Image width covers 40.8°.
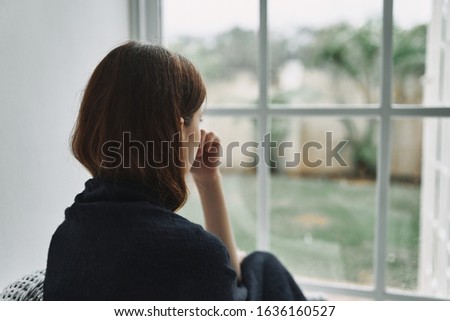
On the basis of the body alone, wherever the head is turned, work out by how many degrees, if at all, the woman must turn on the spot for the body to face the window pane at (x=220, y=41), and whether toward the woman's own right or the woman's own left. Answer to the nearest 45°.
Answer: approximately 45° to the woman's own left

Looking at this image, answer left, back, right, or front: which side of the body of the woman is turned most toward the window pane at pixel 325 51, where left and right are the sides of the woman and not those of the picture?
front

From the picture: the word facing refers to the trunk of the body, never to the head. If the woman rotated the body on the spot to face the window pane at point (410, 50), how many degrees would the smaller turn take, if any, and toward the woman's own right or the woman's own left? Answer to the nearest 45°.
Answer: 0° — they already face it

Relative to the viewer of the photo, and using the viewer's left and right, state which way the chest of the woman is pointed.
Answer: facing away from the viewer and to the right of the viewer

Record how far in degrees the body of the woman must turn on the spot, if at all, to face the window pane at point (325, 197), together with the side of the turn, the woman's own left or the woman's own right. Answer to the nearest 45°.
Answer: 0° — they already face it

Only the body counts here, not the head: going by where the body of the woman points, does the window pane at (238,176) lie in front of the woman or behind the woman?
in front

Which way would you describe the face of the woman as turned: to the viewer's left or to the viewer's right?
to the viewer's right

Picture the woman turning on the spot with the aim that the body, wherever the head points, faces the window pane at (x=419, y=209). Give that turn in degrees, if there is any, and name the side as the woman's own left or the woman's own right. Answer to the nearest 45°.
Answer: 0° — they already face it
